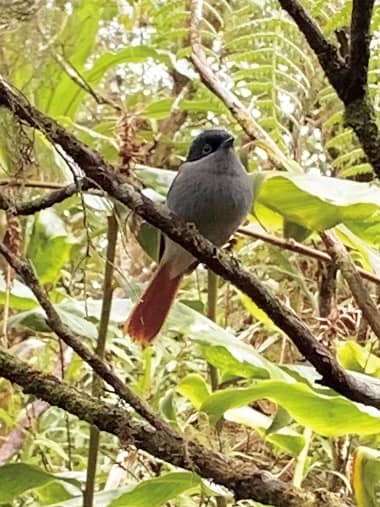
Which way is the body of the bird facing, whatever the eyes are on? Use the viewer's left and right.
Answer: facing the viewer and to the right of the viewer
